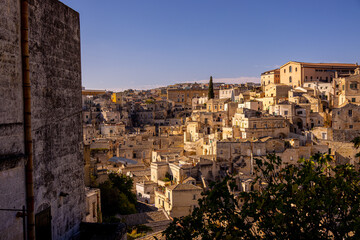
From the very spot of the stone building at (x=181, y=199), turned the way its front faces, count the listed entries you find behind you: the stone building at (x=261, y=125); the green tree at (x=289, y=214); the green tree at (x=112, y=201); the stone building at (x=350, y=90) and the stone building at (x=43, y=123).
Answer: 2

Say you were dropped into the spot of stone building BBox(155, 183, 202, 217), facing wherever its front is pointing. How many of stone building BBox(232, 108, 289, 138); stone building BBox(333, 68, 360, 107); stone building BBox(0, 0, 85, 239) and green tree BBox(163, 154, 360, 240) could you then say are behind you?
2

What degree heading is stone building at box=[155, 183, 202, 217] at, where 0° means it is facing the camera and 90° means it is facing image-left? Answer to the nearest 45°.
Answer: approximately 45°

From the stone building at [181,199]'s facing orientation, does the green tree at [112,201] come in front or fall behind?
in front

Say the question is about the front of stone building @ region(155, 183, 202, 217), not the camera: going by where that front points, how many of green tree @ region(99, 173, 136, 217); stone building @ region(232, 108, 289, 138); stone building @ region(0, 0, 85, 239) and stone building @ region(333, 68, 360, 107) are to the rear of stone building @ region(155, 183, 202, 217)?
2

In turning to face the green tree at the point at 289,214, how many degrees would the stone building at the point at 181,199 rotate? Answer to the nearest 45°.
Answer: approximately 45° to its left

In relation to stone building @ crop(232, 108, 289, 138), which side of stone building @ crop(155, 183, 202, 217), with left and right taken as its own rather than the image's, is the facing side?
back

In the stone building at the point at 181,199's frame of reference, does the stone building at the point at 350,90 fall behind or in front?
behind

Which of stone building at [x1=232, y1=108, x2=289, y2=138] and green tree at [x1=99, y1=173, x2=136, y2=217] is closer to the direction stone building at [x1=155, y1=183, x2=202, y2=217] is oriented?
the green tree

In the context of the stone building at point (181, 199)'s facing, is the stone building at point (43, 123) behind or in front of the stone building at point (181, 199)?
in front

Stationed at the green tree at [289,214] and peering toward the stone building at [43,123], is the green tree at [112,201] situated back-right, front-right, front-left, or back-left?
front-right

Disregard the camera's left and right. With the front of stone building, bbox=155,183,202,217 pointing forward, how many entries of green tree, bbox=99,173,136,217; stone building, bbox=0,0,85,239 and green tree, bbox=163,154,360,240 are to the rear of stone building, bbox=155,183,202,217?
0

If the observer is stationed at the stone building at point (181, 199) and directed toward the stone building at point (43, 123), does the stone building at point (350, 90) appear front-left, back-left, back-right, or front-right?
back-left
